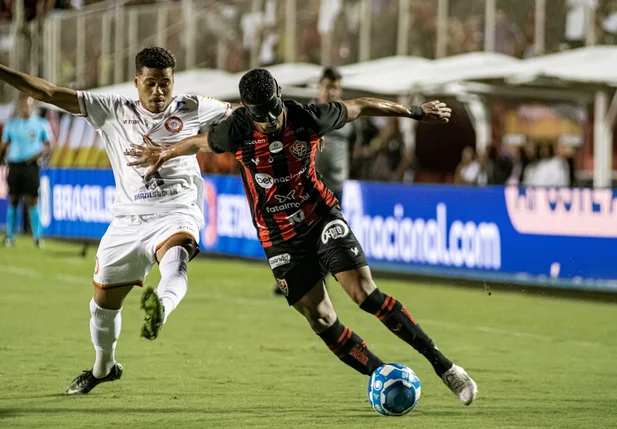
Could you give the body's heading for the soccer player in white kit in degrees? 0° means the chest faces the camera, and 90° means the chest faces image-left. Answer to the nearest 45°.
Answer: approximately 0°

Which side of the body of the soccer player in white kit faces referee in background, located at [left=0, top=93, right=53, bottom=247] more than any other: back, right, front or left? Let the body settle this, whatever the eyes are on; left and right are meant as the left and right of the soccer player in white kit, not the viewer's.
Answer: back

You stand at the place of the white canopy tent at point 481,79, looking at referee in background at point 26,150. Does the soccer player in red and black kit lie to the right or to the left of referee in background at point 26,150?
left

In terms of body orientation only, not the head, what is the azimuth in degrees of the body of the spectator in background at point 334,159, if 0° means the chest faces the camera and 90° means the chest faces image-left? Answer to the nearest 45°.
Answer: approximately 315°

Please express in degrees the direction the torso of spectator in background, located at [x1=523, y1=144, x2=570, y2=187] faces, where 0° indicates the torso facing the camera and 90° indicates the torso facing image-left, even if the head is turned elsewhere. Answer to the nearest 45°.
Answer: approximately 0°

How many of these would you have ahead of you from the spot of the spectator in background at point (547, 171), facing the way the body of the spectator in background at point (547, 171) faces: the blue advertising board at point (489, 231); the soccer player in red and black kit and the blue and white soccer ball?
3

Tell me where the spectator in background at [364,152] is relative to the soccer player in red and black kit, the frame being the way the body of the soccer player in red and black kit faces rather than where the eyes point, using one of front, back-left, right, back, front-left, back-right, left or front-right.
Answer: back
